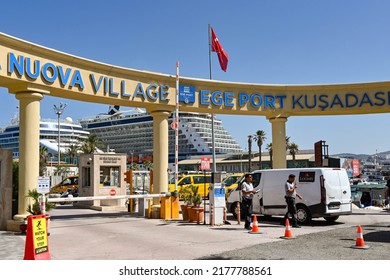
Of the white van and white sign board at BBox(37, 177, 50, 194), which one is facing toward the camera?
the white sign board

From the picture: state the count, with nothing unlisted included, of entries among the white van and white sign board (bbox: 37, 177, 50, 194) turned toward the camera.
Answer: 1

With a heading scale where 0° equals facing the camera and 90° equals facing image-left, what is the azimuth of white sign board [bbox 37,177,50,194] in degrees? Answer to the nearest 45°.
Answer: approximately 0°

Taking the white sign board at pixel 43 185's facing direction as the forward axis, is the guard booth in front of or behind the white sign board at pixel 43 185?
behind

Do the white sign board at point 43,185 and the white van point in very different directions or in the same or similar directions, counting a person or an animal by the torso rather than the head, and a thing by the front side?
very different directions

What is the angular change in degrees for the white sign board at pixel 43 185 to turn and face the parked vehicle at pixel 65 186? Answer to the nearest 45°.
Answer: approximately 180°

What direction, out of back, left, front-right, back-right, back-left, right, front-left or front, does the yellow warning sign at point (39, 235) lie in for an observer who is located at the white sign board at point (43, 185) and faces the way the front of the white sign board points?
front

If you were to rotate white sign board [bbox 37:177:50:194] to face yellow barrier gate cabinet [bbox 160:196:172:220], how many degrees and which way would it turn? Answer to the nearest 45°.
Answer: approximately 135° to its left
